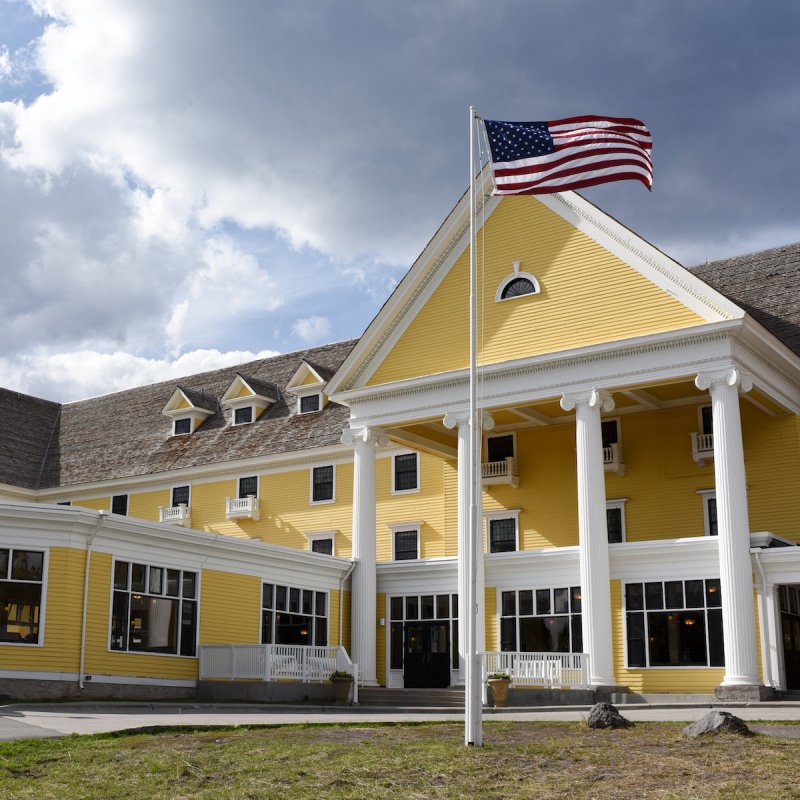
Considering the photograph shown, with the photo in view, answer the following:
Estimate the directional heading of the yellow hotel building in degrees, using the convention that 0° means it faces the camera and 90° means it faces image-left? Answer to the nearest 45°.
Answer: approximately 45°

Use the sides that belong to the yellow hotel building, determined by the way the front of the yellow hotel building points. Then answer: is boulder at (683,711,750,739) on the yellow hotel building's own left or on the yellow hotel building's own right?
on the yellow hotel building's own left

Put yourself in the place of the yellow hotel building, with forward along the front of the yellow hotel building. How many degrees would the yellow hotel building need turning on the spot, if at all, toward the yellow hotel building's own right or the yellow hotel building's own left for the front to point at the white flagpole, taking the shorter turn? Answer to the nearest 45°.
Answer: approximately 45° to the yellow hotel building's own left

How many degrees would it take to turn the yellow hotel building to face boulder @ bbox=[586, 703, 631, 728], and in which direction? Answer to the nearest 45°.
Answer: approximately 45° to its left
